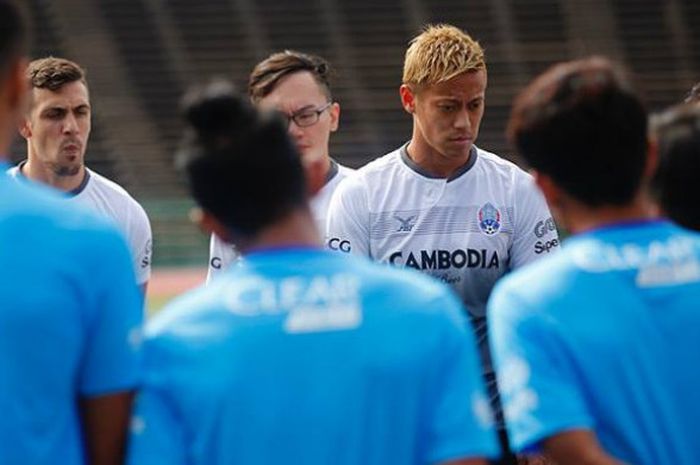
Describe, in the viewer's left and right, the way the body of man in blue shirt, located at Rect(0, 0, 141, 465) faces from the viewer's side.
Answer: facing away from the viewer

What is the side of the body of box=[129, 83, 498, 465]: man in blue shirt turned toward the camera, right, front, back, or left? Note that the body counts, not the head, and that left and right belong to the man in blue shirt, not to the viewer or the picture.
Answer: back

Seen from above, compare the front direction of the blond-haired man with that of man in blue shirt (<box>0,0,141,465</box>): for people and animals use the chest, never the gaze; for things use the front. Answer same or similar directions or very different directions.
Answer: very different directions

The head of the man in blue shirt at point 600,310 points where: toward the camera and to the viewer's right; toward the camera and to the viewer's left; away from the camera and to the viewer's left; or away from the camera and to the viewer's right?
away from the camera and to the viewer's left

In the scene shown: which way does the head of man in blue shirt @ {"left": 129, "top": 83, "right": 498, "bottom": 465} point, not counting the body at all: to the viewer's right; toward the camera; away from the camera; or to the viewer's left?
away from the camera

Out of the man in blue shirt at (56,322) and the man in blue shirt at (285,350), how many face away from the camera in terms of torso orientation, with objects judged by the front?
2

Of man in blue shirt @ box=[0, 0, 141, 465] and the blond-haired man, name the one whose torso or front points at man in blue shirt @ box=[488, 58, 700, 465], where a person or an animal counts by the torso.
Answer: the blond-haired man

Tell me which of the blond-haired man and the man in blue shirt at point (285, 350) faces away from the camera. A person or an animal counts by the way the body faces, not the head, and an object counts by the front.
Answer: the man in blue shirt

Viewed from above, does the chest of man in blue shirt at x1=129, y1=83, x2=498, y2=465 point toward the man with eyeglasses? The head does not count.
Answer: yes

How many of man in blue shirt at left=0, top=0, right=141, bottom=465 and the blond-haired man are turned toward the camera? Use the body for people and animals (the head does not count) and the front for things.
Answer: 1

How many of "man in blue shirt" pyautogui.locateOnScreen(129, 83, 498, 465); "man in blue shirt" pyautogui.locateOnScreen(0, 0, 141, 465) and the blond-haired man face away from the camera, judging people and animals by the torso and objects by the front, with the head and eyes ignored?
2

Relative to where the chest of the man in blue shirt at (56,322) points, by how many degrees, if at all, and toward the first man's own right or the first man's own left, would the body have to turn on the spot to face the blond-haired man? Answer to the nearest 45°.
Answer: approximately 45° to the first man's own right

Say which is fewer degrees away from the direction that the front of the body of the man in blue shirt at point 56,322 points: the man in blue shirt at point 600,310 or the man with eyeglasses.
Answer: the man with eyeglasses

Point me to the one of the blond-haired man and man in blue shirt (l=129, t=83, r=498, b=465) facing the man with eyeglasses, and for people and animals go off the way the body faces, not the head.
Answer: the man in blue shirt

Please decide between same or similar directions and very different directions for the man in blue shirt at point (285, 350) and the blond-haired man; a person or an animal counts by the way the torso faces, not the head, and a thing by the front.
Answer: very different directions
